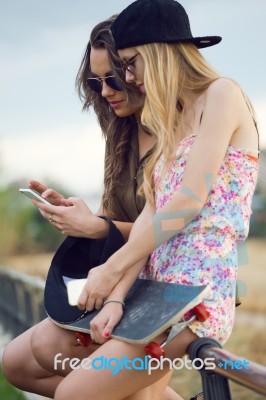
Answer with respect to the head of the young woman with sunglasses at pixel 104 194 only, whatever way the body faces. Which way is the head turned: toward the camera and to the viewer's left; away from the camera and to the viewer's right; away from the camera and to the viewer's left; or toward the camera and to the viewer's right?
toward the camera and to the viewer's left

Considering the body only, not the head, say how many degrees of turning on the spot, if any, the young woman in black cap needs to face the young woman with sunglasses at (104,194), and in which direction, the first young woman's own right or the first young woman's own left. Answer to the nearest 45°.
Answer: approximately 45° to the first young woman's own right

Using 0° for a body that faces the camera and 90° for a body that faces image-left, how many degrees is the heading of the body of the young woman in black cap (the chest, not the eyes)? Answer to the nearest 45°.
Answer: approximately 90°

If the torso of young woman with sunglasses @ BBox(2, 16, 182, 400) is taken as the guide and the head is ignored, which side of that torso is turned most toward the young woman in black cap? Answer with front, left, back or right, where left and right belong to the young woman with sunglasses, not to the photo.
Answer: left

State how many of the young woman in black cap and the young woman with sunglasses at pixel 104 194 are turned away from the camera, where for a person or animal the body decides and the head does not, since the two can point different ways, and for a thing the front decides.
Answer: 0

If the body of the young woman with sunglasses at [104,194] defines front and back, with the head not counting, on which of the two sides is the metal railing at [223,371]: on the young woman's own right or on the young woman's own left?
on the young woman's own left

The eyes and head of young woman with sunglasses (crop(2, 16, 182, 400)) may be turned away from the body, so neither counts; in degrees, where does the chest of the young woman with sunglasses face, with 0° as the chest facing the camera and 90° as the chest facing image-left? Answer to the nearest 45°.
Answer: approximately 45°
